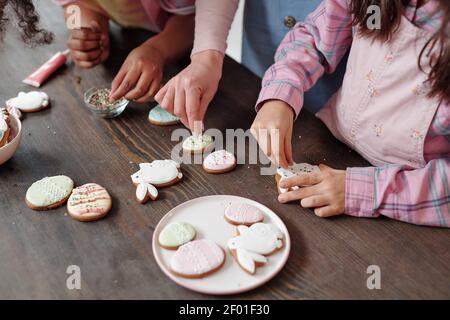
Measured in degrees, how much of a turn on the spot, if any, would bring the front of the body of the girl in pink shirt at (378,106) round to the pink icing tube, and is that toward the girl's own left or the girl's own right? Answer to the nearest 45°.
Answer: approximately 45° to the girl's own right

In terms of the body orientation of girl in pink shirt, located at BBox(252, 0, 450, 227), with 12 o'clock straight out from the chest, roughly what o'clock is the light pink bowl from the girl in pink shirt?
The light pink bowl is roughly at 1 o'clock from the girl in pink shirt.

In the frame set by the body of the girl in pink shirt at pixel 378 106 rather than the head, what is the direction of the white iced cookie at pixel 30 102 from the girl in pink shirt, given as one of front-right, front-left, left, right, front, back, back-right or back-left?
front-right

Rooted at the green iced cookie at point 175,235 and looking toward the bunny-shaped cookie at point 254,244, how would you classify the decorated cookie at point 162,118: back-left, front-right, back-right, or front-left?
back-left

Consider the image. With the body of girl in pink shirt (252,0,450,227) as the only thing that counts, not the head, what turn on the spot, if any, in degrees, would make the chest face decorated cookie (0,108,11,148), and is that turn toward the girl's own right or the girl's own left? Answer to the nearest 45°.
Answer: approximately 45° to the girl's own right

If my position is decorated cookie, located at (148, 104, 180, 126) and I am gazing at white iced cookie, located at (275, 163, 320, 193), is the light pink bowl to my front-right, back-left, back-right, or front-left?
back-right

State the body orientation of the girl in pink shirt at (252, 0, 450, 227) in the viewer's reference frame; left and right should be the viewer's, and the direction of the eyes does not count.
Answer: facing the viewer and to the left of the viewer
